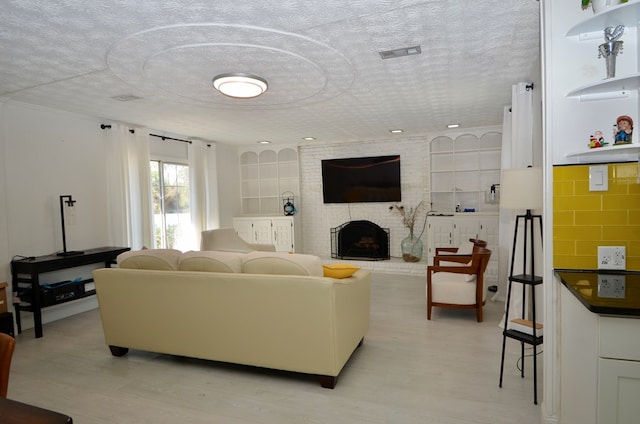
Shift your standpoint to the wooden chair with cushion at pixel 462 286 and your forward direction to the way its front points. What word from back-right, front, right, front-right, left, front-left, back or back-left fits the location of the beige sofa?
front-left

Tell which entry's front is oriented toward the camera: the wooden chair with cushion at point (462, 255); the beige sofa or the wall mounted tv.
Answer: the wall mounted tv

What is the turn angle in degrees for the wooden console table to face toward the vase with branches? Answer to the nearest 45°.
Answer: approximately 45° to its left

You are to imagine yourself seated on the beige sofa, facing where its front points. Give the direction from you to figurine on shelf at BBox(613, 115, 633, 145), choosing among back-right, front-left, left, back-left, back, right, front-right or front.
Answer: right

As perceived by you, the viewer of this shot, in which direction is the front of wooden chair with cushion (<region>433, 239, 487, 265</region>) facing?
facing to the left of the viewer

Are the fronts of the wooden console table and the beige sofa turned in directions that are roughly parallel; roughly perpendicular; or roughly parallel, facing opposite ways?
roughly perpendicular

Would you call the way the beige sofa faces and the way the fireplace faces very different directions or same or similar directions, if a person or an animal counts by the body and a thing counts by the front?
very different directions

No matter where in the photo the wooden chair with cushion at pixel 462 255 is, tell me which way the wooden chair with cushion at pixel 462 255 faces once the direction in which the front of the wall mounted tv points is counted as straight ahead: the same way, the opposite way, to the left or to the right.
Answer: to the right

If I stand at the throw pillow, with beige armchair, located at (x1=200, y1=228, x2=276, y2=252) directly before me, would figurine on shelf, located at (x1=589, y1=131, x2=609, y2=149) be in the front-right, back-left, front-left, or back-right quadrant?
back-right

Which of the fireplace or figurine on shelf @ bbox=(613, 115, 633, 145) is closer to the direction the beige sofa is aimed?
the fireplace

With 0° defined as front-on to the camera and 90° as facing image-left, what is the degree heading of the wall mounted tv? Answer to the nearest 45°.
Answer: approximately 0°

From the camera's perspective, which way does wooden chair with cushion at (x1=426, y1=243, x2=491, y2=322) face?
to the viewer's left

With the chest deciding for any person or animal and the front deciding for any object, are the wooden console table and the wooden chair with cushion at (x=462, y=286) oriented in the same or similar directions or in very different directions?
very different directions

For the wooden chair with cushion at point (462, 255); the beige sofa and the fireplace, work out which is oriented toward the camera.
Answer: the fireplace

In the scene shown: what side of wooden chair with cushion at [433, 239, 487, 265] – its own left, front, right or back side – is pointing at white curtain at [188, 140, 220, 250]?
front

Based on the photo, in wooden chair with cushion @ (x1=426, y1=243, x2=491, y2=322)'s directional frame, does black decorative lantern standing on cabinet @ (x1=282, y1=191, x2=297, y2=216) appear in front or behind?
in front

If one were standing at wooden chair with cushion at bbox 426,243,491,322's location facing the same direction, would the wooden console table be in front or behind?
in front

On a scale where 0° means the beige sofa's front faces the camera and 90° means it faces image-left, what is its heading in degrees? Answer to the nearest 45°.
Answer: approximately 225°
